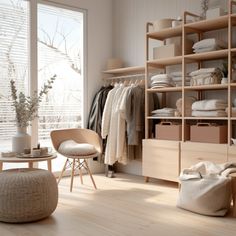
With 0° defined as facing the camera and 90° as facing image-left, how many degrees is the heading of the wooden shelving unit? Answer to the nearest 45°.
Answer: approximately 45°

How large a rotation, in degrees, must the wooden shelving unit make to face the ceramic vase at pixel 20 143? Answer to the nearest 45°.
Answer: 0° — it already faces it

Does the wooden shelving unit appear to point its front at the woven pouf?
yes

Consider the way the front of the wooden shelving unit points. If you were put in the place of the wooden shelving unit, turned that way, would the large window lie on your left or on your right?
on your right
